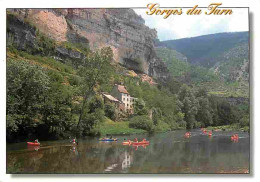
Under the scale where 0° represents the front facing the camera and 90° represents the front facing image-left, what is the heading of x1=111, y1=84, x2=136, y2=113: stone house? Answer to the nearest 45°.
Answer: approximately 315°

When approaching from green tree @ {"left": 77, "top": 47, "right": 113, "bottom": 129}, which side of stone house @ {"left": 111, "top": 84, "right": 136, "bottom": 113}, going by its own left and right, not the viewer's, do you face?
right

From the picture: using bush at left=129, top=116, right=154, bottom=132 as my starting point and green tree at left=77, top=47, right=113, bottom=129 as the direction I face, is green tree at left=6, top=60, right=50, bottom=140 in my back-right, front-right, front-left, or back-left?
front-left

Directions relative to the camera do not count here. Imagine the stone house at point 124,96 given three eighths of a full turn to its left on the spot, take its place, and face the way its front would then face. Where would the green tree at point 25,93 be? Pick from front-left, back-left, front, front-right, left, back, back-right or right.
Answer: back-left

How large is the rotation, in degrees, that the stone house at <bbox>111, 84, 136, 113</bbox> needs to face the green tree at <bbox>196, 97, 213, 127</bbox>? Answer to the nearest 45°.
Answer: approximately 90° to its left
